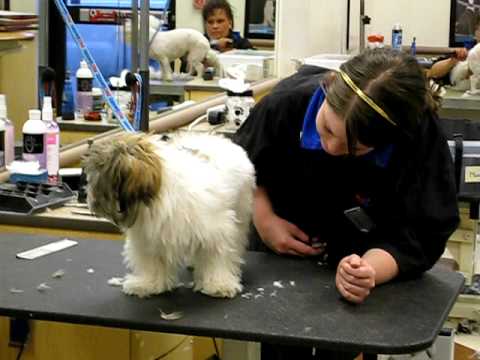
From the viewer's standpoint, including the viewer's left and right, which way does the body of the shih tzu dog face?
facing to the left of the viewer

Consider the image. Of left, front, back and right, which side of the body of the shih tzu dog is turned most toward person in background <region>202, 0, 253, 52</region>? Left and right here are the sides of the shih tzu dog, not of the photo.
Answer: right

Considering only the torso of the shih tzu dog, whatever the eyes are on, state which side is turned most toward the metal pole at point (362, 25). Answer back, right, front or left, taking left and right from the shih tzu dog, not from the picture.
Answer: right

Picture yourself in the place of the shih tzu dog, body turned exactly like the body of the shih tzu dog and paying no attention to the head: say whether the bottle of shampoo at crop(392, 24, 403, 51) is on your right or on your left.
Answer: on your right

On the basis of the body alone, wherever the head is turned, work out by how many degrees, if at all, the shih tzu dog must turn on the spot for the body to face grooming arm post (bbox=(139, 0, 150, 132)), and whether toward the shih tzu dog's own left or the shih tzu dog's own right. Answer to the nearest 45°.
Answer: approximately 90° to the shih tzu dog's own right
